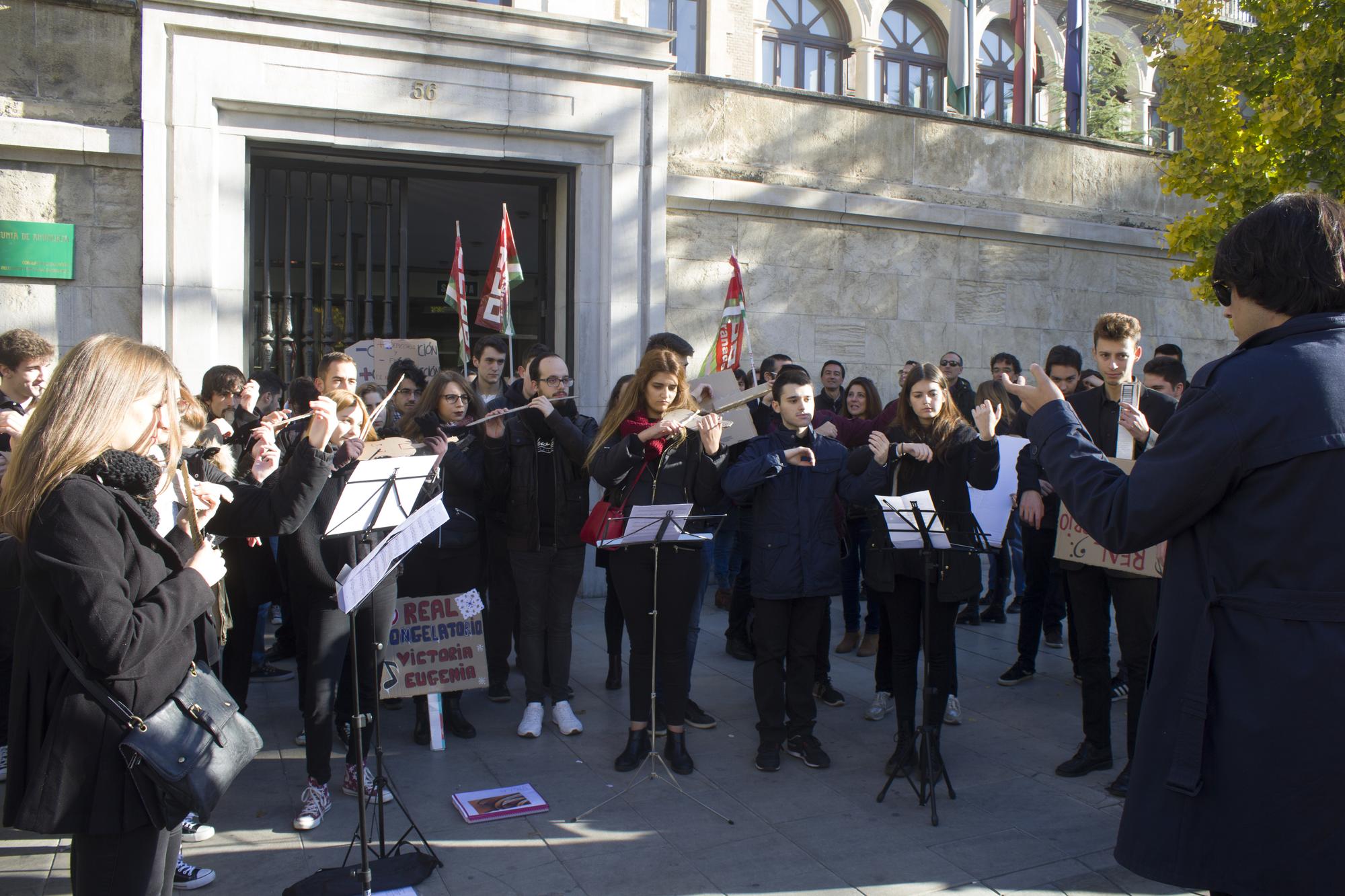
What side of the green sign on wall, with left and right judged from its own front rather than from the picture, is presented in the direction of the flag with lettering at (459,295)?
left

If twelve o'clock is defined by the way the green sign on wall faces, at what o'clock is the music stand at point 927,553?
The music stand is roughly at 11 o'clock from the green sign on wall.

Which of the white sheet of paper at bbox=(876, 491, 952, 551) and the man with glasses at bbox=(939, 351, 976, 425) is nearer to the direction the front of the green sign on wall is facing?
the white sheet of paper

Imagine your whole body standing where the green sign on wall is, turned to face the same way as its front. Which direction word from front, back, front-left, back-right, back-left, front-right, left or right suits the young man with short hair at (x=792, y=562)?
front-left

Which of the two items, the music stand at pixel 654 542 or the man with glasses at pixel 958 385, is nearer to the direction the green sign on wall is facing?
the music stand

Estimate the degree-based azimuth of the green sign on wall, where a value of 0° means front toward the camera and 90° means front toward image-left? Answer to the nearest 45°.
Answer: approximately 0°

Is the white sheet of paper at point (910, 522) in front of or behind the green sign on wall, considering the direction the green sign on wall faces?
in front

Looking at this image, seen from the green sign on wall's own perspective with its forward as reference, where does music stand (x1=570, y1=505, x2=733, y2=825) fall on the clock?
The music stand is roughly at 11 o'clock from the green sign on wall.

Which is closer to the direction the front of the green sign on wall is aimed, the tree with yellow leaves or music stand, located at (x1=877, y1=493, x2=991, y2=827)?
the music stand
